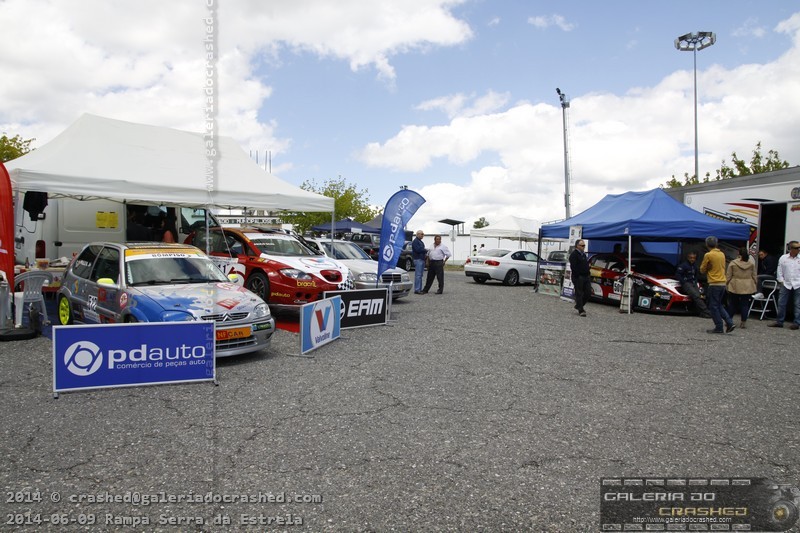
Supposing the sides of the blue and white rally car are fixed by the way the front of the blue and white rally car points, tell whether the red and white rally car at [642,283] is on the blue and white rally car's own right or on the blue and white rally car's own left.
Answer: on the blue and white rally car's own left

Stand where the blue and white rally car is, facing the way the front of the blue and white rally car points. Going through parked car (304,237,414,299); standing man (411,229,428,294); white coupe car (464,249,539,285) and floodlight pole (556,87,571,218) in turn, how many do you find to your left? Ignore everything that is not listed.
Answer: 4

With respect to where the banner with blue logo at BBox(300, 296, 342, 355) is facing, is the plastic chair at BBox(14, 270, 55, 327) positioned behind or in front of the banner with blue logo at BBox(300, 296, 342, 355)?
behind

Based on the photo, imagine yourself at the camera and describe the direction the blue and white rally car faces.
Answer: facing the viewer and to the right of the viewer

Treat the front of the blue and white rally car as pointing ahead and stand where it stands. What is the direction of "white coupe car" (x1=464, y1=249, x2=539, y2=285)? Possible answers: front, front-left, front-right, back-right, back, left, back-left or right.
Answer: left

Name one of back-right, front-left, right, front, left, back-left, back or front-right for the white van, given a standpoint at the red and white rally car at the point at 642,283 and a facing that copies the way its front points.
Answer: right

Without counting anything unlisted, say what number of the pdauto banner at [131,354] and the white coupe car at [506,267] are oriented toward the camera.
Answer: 1

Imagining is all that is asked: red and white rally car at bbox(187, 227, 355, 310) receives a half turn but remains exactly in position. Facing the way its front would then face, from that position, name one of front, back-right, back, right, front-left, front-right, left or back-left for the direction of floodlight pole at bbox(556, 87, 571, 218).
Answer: right

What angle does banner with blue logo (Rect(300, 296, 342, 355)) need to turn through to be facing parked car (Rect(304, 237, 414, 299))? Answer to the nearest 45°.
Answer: approximately 135° to its left
